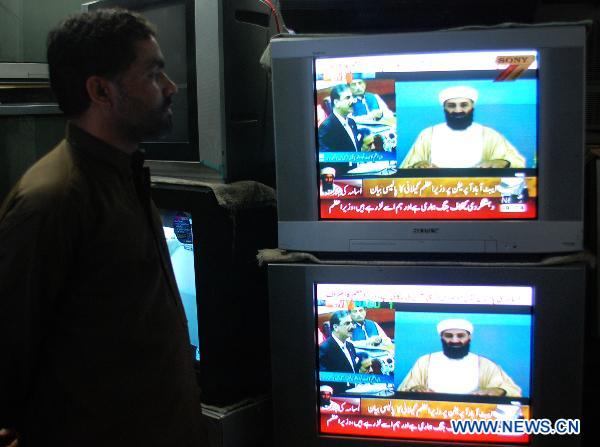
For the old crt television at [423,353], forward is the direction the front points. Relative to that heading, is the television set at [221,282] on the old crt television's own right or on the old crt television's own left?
on the old crt television's own right

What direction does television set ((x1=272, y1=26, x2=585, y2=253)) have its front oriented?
toward the camera

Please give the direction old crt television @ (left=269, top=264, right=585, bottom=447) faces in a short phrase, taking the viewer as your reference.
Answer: facing the viewer

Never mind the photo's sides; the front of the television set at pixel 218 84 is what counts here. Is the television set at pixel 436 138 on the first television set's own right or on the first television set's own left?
on the first television set's own left

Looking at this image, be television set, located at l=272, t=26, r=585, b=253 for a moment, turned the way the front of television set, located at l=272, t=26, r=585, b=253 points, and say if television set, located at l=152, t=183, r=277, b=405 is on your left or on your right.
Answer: on your right

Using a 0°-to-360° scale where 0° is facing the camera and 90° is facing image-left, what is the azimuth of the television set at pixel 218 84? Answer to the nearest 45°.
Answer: approximately 45°

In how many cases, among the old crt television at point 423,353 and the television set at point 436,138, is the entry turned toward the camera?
2

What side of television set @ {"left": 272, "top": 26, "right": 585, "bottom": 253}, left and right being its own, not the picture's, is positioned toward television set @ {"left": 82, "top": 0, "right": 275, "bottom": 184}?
right
